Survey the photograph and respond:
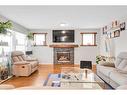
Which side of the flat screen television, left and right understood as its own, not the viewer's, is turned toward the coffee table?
front

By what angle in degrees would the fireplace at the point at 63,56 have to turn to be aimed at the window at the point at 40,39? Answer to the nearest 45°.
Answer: approximately 90° to its right

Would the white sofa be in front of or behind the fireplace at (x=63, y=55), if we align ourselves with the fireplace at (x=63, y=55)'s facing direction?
in front

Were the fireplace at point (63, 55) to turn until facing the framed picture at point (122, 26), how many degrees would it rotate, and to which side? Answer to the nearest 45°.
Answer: approximately 45° to its left

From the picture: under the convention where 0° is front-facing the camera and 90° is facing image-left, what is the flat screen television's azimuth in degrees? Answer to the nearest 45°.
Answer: approximately 0°

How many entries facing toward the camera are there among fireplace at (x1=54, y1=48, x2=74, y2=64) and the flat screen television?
2

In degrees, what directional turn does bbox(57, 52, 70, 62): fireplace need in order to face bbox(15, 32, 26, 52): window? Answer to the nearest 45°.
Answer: approximately 45° to its right

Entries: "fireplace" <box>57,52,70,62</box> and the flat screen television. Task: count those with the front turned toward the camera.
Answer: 2

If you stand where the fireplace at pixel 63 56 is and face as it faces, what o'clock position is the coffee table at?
The coffee table is roughly at 12 o'clock from the fireplace.

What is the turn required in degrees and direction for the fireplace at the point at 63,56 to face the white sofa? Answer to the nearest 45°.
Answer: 0° — it already faces it

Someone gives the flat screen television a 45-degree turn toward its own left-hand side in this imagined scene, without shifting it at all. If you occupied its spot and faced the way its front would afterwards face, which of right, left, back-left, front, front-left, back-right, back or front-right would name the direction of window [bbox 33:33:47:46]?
back-right

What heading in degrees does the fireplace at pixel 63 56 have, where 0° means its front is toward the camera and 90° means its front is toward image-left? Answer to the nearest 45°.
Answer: approximately 0°
